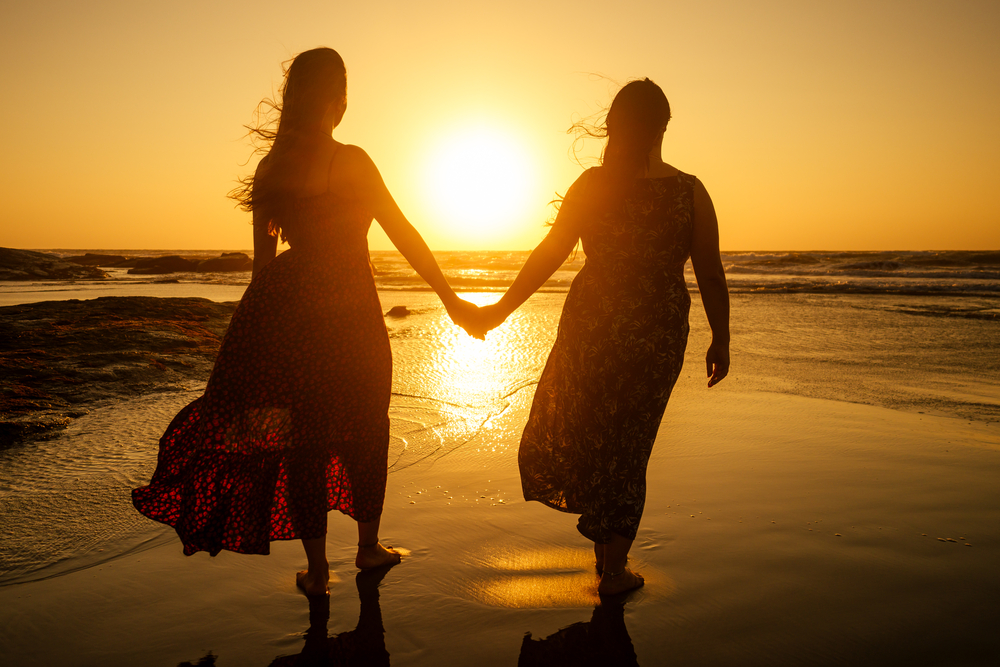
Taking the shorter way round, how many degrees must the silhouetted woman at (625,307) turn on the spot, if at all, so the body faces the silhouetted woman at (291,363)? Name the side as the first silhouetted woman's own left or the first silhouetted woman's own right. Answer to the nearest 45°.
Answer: approximately 90° to the first silhouetted woman's own left

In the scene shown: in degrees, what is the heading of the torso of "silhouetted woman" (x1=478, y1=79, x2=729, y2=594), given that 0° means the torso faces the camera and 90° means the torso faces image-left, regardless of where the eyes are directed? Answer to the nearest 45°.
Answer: approximately 180°

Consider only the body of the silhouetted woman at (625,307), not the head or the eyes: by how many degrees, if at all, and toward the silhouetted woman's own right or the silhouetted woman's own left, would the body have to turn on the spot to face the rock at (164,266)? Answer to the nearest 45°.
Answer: approximately 45° to the silhouetted woman's own left

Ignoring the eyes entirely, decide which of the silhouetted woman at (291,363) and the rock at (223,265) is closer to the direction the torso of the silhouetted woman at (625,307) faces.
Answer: the rock

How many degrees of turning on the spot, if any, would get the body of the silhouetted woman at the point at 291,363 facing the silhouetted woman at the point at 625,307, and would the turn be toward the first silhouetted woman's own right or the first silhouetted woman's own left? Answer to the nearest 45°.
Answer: approximately 45° to the first silhouetted woman's own right

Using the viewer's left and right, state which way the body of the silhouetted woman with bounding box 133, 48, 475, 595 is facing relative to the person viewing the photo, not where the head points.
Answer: facing away from the viewer and to the right of the viewer

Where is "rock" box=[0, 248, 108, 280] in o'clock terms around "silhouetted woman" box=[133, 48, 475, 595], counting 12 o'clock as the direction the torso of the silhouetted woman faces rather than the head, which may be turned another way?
The rock is roughly at 10 o'clock from the silhouetted woman.
